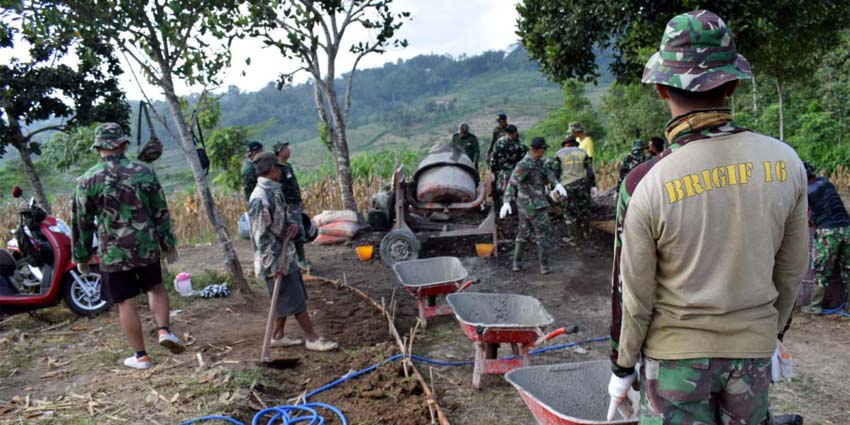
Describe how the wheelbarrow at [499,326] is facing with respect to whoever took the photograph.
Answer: facing away from the viewer and to the left of the viewer

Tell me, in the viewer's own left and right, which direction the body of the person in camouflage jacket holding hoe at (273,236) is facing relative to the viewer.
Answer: facing to the right of the viewer

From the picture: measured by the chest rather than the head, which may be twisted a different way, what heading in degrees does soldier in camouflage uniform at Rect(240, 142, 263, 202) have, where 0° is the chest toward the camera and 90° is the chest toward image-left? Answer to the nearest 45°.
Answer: approximately 270°

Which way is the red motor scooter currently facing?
to the viewer's right

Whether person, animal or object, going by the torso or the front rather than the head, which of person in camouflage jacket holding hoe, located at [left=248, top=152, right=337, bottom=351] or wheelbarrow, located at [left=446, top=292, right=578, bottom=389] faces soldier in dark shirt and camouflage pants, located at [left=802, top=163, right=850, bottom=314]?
person in camouflage jacket holding hoe, located at [left=248, top=152, right=337, bottom=351]

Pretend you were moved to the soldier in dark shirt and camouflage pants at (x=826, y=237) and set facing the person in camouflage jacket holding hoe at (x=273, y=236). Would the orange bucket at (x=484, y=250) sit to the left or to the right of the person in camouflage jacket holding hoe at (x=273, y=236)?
right

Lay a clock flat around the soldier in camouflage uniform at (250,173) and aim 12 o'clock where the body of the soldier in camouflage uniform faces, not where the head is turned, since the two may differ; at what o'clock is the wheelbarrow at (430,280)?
The wheelbarrow is roughly at 2 o'clock from the soldier in camouflage uniform.

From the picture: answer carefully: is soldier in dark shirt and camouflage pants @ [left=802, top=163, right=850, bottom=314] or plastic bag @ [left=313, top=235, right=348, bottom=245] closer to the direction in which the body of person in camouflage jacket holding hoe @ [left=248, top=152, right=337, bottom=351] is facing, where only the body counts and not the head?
the soldier in dark shirt and camouflage pants
